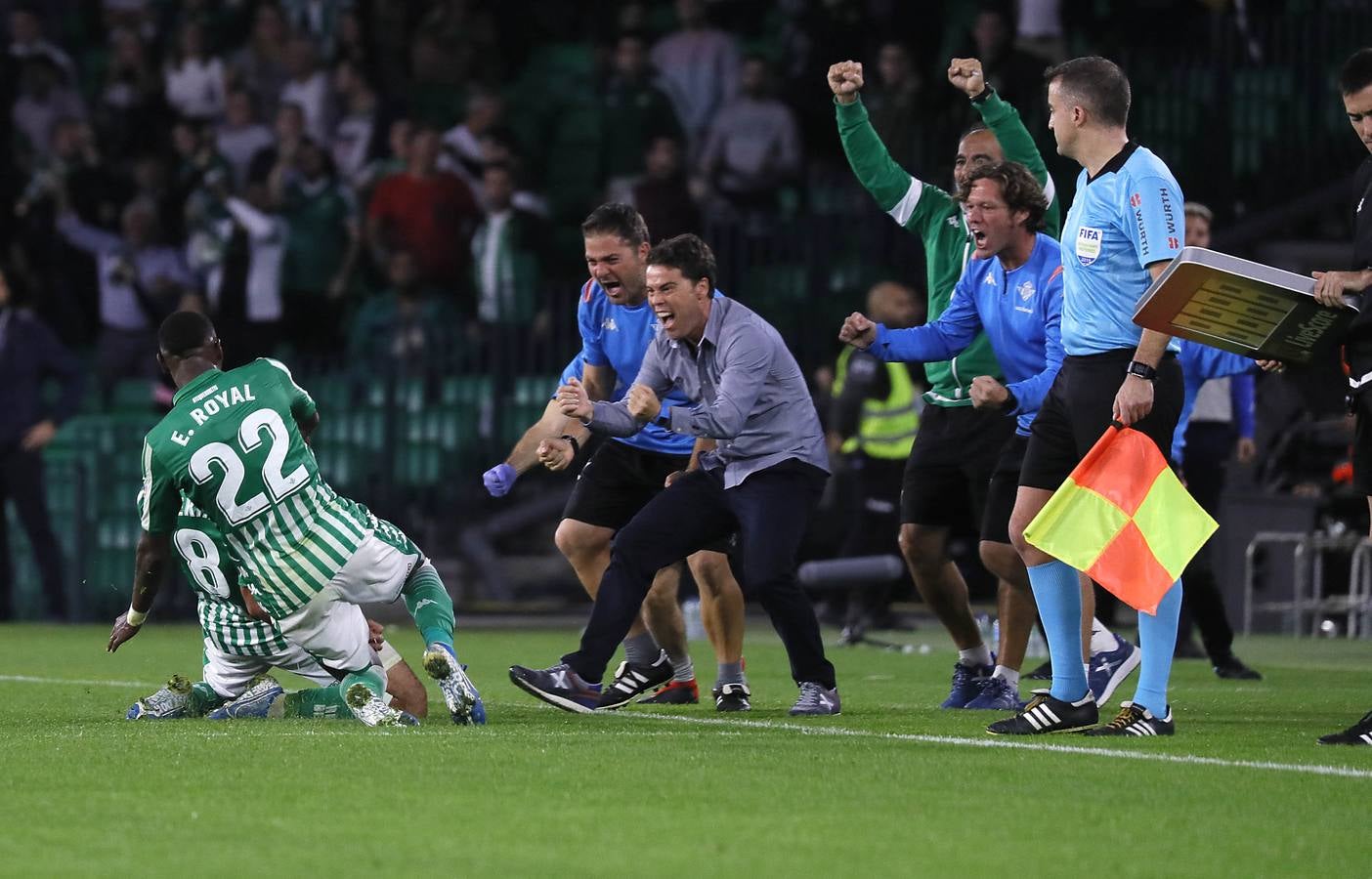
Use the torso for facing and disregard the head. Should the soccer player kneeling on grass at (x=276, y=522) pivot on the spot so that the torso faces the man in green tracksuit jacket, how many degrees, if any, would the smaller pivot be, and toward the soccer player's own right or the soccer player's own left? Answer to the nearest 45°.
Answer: approximately 90° to the soccer player's own right

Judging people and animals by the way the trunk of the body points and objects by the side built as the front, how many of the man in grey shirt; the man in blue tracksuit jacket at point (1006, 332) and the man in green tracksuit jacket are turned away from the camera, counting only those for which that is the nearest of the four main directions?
0

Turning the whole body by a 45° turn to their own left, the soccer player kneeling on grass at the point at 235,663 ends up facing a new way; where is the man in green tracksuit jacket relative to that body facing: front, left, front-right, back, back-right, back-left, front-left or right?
right

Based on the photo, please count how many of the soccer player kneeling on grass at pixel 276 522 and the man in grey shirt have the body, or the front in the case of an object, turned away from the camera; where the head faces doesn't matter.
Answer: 1

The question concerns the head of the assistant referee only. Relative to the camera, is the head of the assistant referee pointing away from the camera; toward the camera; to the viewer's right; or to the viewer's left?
to the viewer's left

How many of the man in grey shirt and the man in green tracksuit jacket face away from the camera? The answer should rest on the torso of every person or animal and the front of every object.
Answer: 0

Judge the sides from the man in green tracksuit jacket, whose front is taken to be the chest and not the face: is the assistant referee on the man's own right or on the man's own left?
on the man's own left

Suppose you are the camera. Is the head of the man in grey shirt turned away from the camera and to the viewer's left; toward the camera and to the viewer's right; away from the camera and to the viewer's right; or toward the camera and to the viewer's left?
toward the camera and to the viewer's left

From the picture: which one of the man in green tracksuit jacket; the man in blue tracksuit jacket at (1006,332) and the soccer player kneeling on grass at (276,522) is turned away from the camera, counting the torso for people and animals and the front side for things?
the soccer player kneeling on grass

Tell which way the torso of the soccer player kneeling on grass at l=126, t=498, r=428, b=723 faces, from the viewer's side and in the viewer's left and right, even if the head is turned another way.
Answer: facing away from the viewer and to the right of the viewer

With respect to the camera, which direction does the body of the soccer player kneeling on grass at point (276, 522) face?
away from the camera

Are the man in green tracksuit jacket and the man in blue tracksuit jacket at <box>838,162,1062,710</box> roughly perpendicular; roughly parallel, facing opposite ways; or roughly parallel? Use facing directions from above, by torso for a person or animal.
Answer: roughly parallel

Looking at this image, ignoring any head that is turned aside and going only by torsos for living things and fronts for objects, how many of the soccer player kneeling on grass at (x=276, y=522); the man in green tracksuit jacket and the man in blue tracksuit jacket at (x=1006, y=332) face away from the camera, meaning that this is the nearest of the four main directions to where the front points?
1

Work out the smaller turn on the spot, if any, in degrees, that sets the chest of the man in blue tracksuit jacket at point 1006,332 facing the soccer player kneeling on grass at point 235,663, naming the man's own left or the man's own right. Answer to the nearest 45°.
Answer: approximately 45° to the man's own right

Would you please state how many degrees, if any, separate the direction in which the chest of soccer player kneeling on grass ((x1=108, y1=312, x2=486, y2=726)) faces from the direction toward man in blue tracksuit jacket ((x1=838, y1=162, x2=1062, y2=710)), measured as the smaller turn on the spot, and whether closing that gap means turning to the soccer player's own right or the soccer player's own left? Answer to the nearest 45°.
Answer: approximately 90° to the soccer player's own right

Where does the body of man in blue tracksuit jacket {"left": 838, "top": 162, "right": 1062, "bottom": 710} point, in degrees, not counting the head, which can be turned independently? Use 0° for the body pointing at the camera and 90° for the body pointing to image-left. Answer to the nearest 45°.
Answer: approximately 45°
